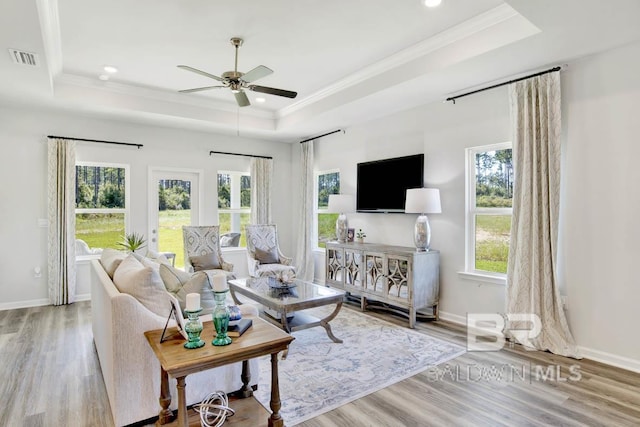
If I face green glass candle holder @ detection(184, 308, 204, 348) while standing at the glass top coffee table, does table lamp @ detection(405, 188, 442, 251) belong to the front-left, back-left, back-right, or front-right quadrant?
back-left

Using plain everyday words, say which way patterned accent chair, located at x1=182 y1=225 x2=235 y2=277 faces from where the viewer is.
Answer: facing the viewer and to the right of the viewer

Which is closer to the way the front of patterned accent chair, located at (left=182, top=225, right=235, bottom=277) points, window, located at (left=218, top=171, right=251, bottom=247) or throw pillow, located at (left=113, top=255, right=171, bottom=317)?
the throw pillow

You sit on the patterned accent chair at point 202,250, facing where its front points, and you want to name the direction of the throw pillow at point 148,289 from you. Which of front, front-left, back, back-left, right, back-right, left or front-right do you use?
front-right

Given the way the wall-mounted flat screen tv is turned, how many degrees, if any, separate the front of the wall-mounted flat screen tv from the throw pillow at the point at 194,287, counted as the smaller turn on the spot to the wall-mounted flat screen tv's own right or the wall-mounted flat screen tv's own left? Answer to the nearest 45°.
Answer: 0° — it already faces it

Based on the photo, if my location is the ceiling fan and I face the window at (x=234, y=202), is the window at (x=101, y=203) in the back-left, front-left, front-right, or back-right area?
front-left

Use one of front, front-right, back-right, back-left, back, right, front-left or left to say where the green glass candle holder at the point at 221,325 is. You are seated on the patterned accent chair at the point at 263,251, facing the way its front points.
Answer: front-right

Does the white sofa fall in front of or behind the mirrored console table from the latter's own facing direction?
in front

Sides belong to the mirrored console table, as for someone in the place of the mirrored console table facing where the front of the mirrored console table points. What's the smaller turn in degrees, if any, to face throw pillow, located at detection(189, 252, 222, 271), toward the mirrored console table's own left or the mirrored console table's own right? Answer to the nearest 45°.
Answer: approximately 45° to the mirrored console table's own right

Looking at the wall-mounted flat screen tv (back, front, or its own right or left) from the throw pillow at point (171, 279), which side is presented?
front

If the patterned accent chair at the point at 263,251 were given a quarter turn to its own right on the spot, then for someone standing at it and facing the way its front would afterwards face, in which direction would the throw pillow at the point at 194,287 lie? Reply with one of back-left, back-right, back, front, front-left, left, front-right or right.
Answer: front-left

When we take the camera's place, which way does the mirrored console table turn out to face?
facing the viewer and to the left of the viewer

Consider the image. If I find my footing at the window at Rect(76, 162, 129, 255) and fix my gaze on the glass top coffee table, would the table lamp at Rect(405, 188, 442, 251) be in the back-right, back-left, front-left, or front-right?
front-left

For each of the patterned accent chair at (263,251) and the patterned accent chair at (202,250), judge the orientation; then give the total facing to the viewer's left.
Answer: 0

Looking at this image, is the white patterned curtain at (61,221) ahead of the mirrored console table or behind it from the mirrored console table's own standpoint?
ahead

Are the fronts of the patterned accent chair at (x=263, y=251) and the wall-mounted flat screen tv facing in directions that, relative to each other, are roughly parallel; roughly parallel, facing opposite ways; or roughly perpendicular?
roughly perpendicular

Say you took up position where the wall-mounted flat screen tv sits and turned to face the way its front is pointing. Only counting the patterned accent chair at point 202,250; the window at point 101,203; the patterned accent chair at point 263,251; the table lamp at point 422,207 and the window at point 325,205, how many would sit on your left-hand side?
1

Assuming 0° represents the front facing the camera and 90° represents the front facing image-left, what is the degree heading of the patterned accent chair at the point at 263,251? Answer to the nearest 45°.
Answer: approximately 315°

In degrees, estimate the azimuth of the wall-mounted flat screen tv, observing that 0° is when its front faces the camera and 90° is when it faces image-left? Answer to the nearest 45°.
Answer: approximately 45°

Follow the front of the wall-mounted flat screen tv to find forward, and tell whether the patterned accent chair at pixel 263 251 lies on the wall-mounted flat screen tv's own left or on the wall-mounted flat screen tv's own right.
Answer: on the wall-mounted flat screen tv's own right

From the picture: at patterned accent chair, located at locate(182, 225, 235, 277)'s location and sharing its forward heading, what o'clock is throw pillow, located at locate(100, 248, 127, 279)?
The throw pillow is roughly at 2 o'clock from the patterned accent chair.
